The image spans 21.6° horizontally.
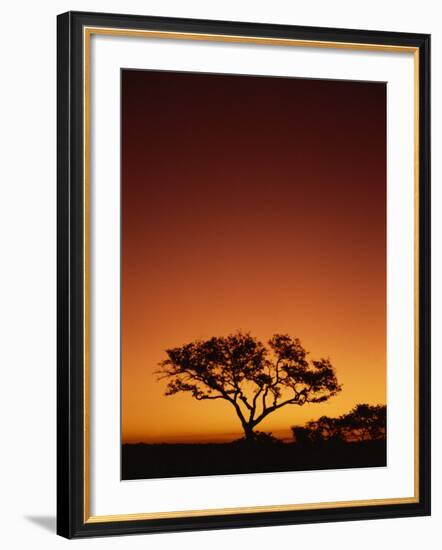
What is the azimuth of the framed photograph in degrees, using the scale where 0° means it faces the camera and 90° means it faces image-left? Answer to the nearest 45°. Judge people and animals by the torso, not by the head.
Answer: approximately 315°
